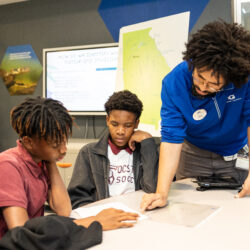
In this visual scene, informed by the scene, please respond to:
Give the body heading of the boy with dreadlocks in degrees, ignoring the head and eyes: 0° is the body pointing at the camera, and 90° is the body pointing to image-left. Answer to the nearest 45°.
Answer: approximately 270°

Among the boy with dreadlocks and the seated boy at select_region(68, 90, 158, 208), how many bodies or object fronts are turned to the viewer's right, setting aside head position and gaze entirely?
1

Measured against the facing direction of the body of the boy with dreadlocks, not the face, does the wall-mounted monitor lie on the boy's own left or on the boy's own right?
on the boy's own left

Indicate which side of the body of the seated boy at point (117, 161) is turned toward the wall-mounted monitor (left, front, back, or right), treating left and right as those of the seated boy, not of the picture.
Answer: back

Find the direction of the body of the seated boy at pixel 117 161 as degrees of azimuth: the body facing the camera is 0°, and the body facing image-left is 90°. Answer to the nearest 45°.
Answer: approximately 0°

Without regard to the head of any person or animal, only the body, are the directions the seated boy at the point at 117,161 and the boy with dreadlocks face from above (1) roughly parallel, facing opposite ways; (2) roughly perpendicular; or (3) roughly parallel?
roughly perpendicular

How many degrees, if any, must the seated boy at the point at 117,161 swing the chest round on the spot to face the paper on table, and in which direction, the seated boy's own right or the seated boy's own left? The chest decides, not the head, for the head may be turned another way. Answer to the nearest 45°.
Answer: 0° — they already face it
